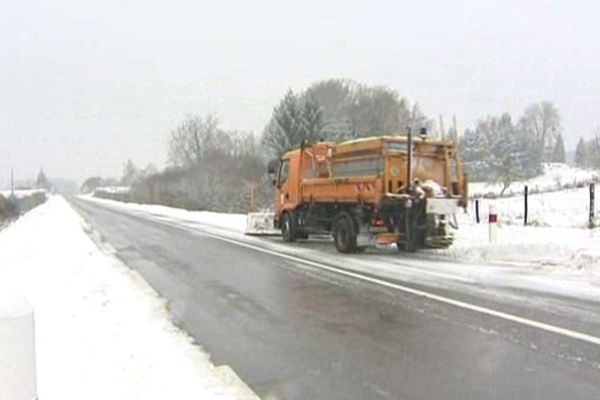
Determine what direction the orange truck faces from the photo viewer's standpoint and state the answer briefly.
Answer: facing away from the viewer and to the left of the viewer

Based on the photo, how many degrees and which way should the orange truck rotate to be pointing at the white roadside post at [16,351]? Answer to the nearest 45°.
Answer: approximately 135° to its left
